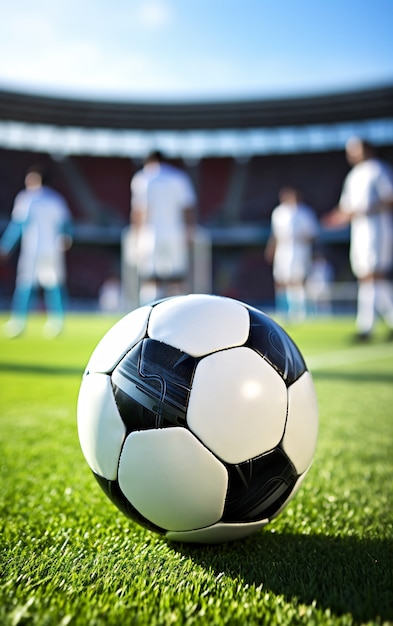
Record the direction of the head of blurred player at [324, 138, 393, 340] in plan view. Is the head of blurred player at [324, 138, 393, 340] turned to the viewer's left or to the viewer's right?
to the viewer's left

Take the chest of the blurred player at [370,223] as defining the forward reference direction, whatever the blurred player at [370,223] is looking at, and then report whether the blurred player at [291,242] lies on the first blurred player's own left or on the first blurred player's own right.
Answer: on the first blurred player's own right

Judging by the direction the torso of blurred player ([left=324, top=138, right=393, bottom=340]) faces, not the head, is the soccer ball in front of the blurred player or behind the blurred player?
in front

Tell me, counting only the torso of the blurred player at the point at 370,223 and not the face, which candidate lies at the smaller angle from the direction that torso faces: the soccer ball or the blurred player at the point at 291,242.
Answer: the soccer ball

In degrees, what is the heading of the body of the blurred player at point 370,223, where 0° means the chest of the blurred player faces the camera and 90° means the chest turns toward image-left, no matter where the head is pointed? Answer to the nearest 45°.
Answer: approximately 45°

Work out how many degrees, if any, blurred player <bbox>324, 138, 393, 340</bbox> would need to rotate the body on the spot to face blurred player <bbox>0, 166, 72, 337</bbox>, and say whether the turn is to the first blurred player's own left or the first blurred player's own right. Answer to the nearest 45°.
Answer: approximately 45° to the first blurred player's own right
